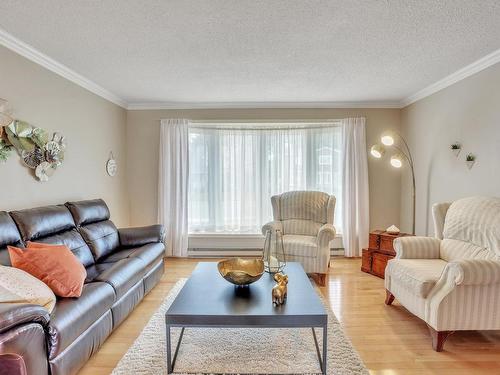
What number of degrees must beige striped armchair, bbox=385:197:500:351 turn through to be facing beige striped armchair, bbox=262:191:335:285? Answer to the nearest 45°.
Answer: approximately 90° to its right

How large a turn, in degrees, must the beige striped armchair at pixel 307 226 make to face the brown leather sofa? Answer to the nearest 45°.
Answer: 0° — it already faces it

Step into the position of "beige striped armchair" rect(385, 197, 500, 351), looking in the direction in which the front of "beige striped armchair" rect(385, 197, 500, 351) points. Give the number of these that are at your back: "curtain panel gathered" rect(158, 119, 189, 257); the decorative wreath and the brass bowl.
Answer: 0

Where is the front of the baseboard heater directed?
toward the camera

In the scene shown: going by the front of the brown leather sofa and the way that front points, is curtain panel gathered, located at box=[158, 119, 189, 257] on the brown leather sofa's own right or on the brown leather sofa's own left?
on the brown leather sofa's own left

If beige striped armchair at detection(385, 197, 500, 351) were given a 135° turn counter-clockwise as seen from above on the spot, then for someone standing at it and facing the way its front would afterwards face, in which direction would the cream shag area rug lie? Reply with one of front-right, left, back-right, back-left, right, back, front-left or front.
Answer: back-right

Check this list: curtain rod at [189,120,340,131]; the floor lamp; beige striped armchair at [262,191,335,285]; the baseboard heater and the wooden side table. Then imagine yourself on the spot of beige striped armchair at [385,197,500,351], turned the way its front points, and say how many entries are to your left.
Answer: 0

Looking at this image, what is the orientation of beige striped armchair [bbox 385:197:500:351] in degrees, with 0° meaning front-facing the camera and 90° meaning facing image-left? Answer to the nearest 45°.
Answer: approximately 45°

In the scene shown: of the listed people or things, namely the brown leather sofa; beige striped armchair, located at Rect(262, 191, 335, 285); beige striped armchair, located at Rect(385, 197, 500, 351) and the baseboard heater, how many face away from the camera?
0

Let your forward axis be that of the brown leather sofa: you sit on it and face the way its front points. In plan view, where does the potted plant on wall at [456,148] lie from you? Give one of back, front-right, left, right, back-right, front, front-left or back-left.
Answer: front-left

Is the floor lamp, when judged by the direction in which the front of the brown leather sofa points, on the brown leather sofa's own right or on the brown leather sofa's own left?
on the brown leather sofa's own left

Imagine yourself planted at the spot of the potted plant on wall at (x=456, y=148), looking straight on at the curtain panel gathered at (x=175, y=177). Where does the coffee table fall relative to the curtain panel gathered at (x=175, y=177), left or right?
left

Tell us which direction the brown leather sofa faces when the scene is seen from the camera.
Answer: facing the viewer and to the right of the viewer

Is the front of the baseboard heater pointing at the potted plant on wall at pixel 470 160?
no

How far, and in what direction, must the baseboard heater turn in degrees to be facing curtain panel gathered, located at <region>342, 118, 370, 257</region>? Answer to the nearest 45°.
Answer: approximately 90° to its left

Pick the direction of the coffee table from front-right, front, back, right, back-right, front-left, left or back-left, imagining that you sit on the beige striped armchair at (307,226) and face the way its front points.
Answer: front-left

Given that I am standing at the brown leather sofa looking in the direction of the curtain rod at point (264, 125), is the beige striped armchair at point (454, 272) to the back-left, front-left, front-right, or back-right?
front-right

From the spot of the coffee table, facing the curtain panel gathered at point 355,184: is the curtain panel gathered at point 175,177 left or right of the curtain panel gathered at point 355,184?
left

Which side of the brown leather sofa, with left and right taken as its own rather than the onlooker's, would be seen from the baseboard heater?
left

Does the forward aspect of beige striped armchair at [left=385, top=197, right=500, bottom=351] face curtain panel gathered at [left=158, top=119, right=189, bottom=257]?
no
